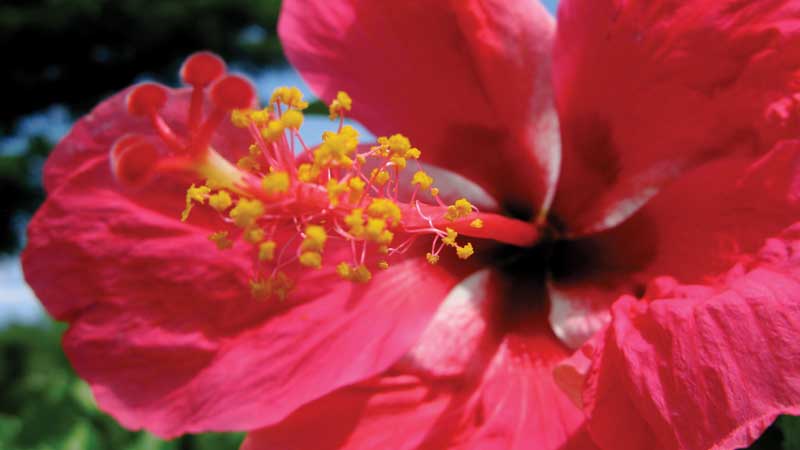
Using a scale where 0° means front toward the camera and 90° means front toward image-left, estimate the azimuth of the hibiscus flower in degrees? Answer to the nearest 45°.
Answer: approximately 45°
